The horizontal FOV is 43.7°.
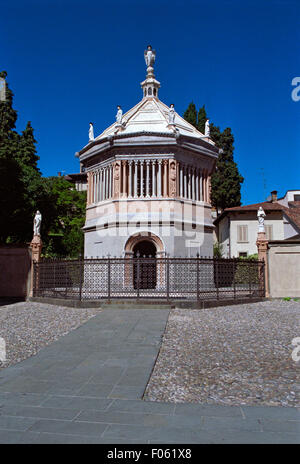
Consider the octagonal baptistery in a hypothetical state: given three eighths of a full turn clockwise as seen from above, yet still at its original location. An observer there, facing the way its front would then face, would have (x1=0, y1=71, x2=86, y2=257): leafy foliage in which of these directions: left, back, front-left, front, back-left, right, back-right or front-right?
front

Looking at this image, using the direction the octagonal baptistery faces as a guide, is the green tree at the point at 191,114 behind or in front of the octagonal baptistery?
behind

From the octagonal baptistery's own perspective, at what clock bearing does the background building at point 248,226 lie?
The background building is roughly at 7 o'clock from the octagonal baptistery.

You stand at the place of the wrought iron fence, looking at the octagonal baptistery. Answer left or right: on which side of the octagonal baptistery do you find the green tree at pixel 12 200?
left

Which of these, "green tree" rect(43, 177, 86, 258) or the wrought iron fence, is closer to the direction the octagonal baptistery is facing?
the wrought iron fence

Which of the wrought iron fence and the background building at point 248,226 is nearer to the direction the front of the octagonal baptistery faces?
the wrought iron fence

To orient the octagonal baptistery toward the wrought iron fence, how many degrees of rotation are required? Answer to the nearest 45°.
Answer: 0° — it already faces it

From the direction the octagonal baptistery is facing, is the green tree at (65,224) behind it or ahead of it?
behind

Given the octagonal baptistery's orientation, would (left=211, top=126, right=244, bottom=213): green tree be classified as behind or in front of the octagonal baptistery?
behind

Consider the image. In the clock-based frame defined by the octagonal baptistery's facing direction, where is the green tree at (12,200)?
The green tree is roughly at 4 o'clock from the octagonal baptistery.

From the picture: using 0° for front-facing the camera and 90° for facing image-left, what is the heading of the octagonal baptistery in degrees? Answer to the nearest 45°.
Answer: approximately 0°
